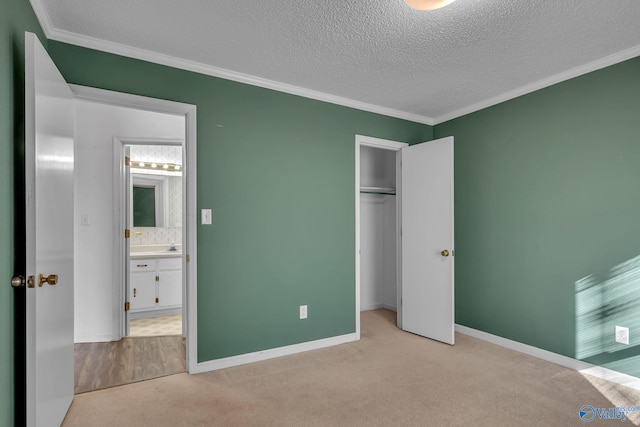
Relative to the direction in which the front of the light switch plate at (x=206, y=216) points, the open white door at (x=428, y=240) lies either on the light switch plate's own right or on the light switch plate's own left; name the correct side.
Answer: on the light switch plate's own left

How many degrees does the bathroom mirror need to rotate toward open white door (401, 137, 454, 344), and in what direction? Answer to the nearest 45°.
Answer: approximately 45° to its left

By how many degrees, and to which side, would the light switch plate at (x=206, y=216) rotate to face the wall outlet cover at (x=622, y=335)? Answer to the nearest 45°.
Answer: approximately 45° to its left

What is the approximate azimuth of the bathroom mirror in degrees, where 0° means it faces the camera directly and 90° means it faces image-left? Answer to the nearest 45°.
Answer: approximately 0°

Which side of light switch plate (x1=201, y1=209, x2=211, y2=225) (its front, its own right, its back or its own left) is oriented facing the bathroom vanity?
back
